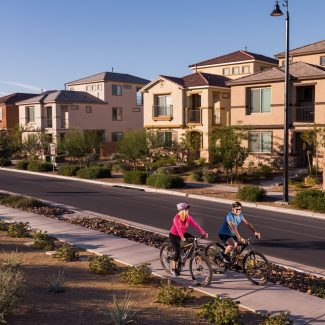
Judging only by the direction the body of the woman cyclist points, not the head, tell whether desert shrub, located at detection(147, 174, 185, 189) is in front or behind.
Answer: behind

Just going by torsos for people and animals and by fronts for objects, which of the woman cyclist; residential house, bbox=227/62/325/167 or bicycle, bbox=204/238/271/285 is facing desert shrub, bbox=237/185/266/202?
the residential house

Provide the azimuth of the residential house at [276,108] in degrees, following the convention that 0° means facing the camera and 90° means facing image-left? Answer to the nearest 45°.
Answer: approximately 0°

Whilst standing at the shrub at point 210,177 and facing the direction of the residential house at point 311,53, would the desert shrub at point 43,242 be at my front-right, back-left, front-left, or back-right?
back-right

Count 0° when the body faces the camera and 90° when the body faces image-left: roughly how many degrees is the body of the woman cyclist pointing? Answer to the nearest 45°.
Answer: approximately 315°

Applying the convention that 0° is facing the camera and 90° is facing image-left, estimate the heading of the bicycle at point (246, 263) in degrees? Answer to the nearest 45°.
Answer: approximately 315°

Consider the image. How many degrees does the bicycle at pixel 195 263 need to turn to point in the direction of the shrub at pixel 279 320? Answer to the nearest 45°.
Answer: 0° — it already faces it
